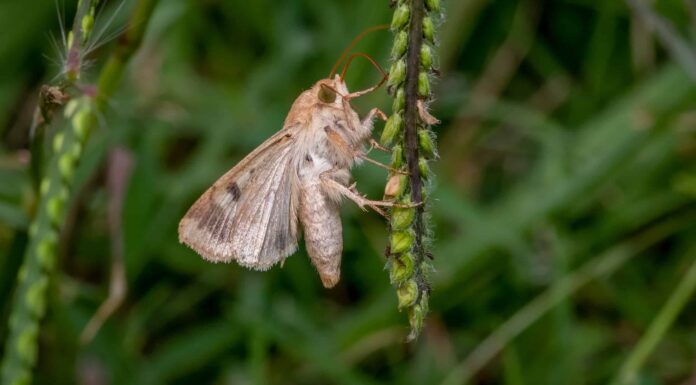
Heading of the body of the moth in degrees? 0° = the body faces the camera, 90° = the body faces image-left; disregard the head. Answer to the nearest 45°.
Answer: approximately 270°

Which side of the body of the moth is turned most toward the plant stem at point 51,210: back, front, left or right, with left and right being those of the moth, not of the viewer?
back
